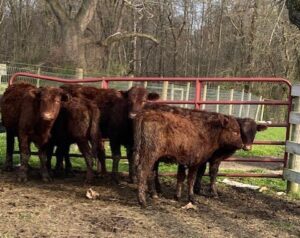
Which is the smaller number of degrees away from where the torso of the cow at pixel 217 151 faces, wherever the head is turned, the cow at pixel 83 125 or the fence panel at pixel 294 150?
the fence panel

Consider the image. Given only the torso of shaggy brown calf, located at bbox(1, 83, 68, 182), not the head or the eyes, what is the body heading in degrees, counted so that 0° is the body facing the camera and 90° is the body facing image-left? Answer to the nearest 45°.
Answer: approximately 315°

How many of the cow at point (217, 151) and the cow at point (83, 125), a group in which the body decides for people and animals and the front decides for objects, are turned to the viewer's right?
1

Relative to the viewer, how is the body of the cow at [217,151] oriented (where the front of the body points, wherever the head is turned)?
to the viewer's right

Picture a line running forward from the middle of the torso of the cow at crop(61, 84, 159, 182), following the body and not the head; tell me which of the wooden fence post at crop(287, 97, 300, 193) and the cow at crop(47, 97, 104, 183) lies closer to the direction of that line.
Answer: the wooden fence post
